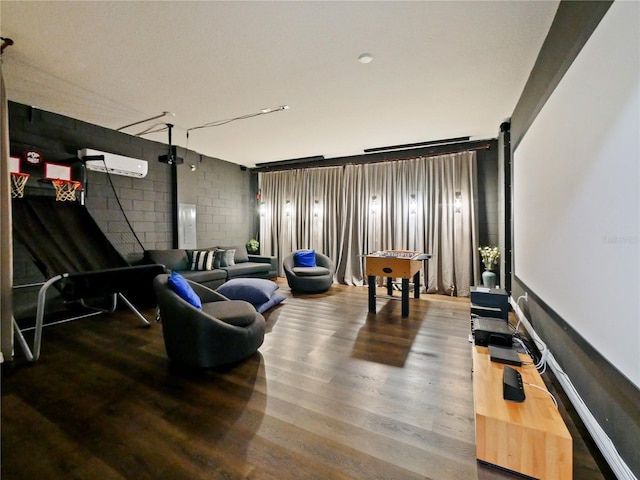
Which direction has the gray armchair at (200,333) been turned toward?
to the viewer's right

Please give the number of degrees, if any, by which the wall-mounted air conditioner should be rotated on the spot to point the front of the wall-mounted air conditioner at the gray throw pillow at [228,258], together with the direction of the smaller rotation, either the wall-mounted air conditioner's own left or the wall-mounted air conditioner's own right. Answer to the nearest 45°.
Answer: approximately 45° to the wall-mounted air conditioner's own left

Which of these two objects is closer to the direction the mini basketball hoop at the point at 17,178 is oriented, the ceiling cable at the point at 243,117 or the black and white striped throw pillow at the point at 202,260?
the ceiling cable

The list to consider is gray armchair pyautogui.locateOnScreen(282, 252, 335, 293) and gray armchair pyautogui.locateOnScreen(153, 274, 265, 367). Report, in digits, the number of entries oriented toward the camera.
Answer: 1

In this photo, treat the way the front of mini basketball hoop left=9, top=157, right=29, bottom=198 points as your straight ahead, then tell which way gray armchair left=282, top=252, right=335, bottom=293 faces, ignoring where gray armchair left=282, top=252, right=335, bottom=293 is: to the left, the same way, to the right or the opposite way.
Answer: to the right

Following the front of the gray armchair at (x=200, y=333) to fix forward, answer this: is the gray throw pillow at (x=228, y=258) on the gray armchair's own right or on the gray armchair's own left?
on the gray armchair's own left

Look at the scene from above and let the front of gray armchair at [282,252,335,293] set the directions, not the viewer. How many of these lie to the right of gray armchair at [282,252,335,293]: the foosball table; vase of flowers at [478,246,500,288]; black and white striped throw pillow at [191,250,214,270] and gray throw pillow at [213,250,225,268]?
2

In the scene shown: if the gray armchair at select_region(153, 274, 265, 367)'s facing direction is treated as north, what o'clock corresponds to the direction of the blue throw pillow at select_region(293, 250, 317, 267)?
The blue throw pillow is roughly at 10 o'clock from the gray armchair.

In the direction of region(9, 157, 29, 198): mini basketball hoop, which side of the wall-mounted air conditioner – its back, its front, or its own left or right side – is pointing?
right

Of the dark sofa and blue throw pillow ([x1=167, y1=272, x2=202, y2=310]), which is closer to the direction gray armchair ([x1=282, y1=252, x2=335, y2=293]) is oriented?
the blue throw pillow

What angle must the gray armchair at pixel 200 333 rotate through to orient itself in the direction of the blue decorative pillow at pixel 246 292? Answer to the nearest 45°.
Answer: approximately 90° to its left

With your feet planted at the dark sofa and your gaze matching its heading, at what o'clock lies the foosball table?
The foosball table is roughly at 12 o'clock from the dark sofa.
